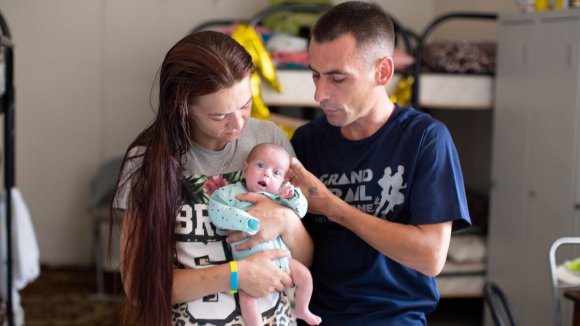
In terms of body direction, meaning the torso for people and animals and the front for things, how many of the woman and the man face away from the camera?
0

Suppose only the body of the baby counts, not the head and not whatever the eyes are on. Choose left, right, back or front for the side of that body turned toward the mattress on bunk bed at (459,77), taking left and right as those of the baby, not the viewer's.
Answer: back

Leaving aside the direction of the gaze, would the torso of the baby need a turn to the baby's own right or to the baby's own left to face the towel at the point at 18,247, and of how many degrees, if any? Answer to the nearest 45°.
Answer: approximately 135° to the baby's own right

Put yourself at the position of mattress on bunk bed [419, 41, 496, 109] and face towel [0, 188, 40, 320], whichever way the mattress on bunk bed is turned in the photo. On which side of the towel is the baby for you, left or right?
left

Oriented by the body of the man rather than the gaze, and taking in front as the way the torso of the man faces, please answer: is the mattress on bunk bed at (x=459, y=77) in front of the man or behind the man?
behind

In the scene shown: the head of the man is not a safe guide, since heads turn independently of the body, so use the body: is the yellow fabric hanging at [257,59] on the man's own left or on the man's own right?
on the man's own right

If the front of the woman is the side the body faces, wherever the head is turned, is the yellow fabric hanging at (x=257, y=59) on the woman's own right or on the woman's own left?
on the woman's own left

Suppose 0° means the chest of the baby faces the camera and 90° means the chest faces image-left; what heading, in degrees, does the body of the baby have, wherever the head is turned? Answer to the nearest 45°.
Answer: approximately 0°

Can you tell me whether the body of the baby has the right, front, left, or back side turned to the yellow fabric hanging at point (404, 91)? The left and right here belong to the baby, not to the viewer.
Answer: back

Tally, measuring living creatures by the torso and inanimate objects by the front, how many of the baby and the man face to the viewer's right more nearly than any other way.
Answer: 0

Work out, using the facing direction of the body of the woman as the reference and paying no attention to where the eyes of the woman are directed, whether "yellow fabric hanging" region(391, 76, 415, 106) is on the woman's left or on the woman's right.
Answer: on the woman's left

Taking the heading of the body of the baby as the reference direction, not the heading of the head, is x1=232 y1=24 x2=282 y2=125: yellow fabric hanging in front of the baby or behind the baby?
behind
